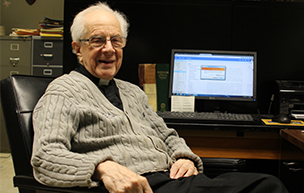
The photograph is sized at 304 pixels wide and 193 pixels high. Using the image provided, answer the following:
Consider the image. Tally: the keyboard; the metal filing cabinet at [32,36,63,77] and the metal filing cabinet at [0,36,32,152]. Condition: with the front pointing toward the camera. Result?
3

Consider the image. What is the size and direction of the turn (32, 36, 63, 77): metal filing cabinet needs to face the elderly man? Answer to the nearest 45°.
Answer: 0° — it already faces them

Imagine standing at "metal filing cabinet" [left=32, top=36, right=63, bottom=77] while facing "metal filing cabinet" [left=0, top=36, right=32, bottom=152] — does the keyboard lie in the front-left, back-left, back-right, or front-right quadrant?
back-left

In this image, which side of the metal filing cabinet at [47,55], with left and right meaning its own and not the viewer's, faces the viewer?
front

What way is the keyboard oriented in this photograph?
toward the camera

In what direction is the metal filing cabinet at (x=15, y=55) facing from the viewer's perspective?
toward the camera

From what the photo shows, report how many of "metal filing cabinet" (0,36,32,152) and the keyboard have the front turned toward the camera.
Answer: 2
